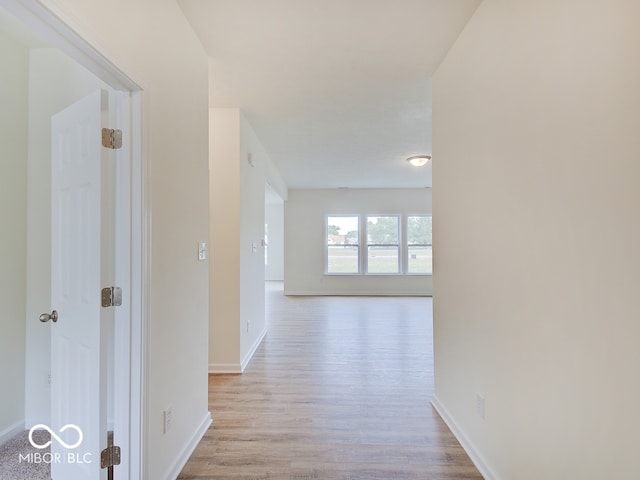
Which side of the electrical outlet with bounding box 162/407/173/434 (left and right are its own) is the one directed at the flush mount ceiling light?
left

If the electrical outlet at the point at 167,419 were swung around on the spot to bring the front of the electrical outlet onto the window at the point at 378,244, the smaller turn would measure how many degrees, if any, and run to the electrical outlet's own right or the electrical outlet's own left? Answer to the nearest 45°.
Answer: approximately 90° to the electrical outlet's own left

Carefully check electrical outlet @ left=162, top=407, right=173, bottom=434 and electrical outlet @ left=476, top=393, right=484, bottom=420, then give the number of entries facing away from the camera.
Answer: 0

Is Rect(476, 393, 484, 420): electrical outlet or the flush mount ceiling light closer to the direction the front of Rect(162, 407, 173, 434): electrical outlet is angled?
the electrical outlet

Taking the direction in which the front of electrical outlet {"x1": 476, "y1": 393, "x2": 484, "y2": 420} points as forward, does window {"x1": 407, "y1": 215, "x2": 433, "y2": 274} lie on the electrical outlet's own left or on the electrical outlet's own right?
on the electrical outlet's own right

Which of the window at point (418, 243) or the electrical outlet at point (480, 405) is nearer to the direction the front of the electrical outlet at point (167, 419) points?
the electrical outlet

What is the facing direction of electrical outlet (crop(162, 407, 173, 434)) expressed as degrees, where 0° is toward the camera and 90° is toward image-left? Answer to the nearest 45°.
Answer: approximately 315°

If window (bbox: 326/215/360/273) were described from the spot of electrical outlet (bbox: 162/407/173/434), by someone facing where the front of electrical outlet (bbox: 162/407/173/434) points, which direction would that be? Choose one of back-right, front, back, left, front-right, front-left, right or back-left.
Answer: left

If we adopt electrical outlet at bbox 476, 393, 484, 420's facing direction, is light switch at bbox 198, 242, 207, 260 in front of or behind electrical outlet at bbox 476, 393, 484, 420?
in front

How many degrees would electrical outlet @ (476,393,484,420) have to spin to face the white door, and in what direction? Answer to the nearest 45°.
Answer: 0° — it already faces it

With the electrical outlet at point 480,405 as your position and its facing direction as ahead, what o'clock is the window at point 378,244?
The window is roughly at 4 o'clock from the electrical outlet.
